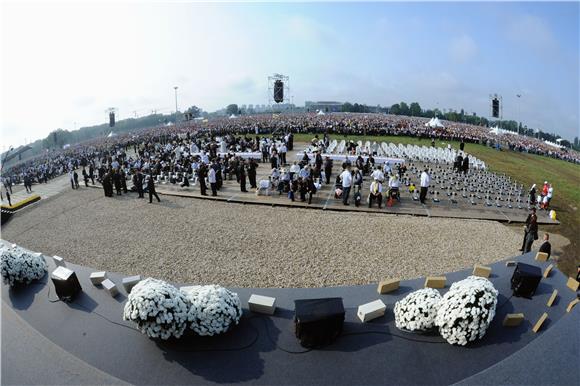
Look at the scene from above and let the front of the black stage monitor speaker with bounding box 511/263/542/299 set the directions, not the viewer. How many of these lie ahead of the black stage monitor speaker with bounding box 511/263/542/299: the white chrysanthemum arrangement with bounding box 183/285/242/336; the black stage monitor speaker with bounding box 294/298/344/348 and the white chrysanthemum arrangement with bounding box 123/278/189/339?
3

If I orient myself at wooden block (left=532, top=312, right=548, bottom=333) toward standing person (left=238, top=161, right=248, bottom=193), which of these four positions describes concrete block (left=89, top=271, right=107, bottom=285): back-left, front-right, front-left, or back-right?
front-left

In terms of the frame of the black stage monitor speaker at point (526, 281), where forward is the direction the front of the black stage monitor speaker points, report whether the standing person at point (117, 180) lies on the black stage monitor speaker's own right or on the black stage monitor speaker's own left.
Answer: on the black stage monitor speaker's own right

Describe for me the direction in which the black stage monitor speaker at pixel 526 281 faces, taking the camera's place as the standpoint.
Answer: facing the viewer and to the left of the viewer

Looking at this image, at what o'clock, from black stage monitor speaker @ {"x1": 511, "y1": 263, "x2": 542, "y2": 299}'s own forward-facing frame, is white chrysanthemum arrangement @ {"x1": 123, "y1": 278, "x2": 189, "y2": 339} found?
The white chrysanthemum arrangement is roughly at 2 o'clock from the black stage monitor speaker.

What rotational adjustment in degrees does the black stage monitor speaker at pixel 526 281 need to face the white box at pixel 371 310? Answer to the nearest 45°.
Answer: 0° — it already faces it

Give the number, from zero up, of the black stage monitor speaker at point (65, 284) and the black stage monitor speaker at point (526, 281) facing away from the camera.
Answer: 0

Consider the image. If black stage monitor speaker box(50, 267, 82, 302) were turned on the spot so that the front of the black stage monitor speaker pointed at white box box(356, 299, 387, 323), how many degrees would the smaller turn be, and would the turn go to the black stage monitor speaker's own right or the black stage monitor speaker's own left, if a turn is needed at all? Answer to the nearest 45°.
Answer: approximately 90° to the black stage monitor speaker's own left

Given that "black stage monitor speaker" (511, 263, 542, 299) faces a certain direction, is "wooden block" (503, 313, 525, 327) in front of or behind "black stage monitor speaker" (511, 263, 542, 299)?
in front

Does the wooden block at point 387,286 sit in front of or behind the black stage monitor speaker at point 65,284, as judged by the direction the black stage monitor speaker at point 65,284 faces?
in front

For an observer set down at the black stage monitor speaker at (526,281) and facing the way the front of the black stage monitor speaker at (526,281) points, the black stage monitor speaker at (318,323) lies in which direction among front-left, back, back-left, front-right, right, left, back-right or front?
front

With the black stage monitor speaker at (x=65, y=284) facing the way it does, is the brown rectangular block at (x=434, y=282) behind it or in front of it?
in front

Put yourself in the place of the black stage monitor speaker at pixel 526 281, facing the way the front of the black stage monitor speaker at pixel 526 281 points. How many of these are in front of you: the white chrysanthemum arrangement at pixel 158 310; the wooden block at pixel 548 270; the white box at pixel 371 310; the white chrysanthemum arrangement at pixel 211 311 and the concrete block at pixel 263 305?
4

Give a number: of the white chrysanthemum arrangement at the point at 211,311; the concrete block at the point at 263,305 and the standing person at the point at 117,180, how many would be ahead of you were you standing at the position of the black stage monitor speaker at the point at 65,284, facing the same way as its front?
2

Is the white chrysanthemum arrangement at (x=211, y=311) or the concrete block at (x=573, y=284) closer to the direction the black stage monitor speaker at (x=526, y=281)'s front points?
the white chrysanthemum arrangement

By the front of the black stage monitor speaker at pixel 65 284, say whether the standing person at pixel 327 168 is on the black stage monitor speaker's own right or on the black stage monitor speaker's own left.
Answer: on the black stage monitor speaker's own left
